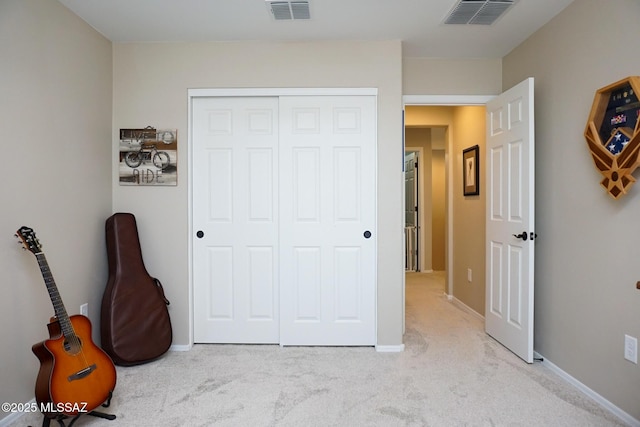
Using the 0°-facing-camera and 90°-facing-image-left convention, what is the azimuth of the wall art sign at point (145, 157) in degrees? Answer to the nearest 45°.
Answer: approximately 0°

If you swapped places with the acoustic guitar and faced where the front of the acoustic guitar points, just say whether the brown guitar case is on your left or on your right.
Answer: on your left

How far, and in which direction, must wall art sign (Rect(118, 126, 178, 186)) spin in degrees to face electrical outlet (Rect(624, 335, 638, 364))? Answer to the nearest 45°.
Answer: approximately 45° to its left

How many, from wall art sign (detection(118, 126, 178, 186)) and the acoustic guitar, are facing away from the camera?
0

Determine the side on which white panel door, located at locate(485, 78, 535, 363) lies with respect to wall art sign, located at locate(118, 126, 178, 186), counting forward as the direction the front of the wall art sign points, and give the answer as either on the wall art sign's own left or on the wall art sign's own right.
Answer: on the wall art sign's own left

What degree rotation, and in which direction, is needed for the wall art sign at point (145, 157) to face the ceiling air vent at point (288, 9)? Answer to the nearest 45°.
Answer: approximately 45° to its left

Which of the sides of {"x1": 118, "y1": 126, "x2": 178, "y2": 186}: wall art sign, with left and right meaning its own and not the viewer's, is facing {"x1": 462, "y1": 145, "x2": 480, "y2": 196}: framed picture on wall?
left

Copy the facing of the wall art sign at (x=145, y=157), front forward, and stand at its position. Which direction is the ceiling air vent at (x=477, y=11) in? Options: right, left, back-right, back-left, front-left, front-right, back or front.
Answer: front-left
